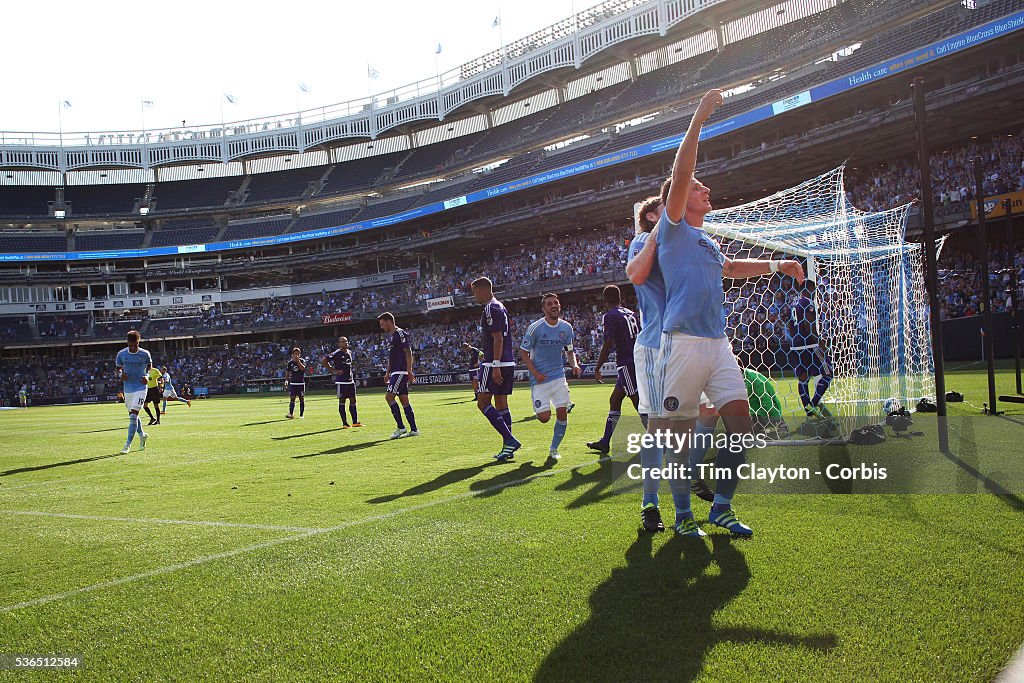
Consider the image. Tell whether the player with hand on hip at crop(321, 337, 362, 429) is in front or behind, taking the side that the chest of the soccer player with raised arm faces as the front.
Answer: behind

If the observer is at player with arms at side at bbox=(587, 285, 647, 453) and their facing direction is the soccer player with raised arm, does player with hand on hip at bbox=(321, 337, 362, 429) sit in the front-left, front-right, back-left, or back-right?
back-right

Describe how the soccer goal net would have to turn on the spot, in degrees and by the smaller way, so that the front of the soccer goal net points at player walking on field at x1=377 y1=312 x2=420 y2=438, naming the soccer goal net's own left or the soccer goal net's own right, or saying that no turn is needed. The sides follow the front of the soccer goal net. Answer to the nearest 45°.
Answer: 0° — it already faces them

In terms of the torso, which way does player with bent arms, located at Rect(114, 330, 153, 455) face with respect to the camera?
toward the camera

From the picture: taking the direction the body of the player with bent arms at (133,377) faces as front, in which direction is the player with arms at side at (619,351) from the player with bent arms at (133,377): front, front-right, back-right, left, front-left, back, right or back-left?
front-left

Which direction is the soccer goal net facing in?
to the viewer's left

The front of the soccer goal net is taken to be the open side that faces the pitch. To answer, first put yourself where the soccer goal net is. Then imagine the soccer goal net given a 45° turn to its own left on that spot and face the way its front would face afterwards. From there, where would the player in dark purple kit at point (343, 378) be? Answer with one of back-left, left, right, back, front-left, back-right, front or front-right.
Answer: front-right
